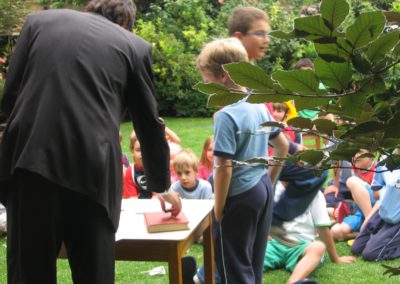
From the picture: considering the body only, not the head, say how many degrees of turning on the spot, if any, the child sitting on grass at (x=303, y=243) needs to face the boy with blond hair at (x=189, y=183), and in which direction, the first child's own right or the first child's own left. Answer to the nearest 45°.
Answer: approximately 45° to the first child's own right

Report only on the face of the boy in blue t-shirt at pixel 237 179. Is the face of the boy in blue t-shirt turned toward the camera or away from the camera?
away from the camera

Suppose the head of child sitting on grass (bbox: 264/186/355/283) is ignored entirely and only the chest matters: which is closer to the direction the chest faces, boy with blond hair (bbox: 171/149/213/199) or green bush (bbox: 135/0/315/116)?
the boy with blond hair

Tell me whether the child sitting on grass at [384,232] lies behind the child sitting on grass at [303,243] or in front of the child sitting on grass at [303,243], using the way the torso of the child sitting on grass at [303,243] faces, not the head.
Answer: behind

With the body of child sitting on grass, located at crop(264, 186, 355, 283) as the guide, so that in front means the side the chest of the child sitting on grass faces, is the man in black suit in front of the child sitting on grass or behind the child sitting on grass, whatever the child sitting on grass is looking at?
in front

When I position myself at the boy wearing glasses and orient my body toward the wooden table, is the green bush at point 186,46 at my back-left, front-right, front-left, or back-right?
back-right

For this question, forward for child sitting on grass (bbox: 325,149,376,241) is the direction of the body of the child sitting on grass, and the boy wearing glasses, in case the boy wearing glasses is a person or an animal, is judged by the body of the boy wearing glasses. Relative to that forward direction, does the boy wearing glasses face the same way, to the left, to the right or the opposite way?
to the left

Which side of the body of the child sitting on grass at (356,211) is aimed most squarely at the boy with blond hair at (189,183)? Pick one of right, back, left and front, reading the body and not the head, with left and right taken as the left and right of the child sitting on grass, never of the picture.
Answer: front

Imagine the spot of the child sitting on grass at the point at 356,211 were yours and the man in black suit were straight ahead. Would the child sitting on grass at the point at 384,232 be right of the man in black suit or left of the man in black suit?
left
